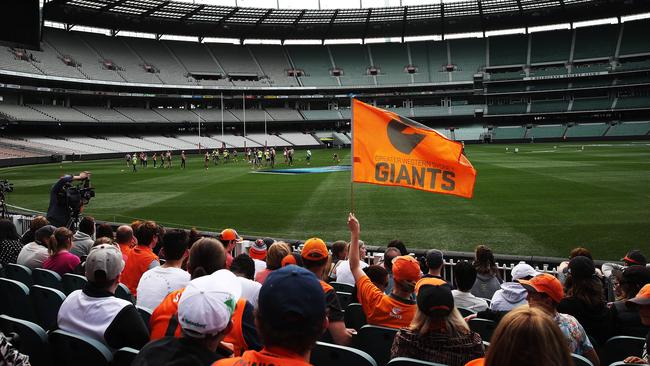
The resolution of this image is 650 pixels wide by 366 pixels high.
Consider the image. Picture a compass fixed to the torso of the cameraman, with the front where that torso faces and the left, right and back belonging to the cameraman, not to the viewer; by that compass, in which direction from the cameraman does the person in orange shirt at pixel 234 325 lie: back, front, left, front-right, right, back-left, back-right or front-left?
right

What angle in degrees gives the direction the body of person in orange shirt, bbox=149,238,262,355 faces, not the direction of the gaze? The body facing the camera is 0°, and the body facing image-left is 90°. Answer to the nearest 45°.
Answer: approximately 180°

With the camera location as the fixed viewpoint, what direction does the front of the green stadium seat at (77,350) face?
facing away from the viewer and to the right of the viewer

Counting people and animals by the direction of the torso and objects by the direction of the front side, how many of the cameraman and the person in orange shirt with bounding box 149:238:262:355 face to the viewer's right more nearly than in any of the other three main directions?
1

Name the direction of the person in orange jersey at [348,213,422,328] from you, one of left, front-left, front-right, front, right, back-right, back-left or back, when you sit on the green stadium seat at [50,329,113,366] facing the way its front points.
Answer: front-right

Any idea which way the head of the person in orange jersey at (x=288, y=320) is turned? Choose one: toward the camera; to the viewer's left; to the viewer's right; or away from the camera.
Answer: away from the camera

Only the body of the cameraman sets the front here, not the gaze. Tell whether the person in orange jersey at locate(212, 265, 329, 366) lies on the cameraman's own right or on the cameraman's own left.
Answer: on the cameraman's own right

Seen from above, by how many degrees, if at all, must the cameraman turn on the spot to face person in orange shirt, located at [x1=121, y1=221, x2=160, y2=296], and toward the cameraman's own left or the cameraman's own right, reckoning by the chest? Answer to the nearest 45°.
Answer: approximately 90° to the cameraman's own right

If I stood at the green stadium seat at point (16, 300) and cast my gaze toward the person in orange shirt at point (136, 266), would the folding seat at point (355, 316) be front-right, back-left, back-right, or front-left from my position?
front-right

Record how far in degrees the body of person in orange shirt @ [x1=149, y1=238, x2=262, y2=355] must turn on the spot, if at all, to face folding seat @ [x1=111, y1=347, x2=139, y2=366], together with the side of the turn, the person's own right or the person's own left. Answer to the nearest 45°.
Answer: approximately 90° to the person's own left

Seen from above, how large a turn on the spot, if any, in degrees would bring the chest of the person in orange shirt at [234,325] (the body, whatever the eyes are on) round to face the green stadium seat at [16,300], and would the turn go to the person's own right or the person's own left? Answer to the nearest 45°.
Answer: approximately 45° to the person's own left
